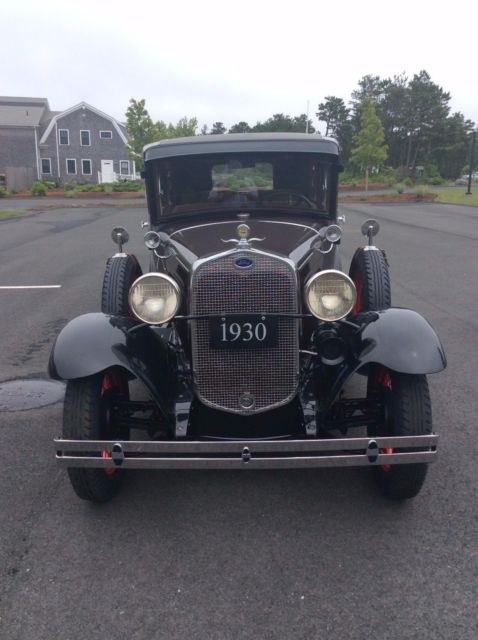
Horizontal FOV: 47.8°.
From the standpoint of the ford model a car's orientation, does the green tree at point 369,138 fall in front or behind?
behind

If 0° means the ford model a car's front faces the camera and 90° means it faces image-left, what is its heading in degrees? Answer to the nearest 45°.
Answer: approximately 0°

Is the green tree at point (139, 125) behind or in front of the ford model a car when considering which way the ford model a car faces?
behind

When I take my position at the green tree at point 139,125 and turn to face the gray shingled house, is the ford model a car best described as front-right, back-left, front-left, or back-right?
back-left

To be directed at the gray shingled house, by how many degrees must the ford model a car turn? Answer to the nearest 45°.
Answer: approximately 180°
